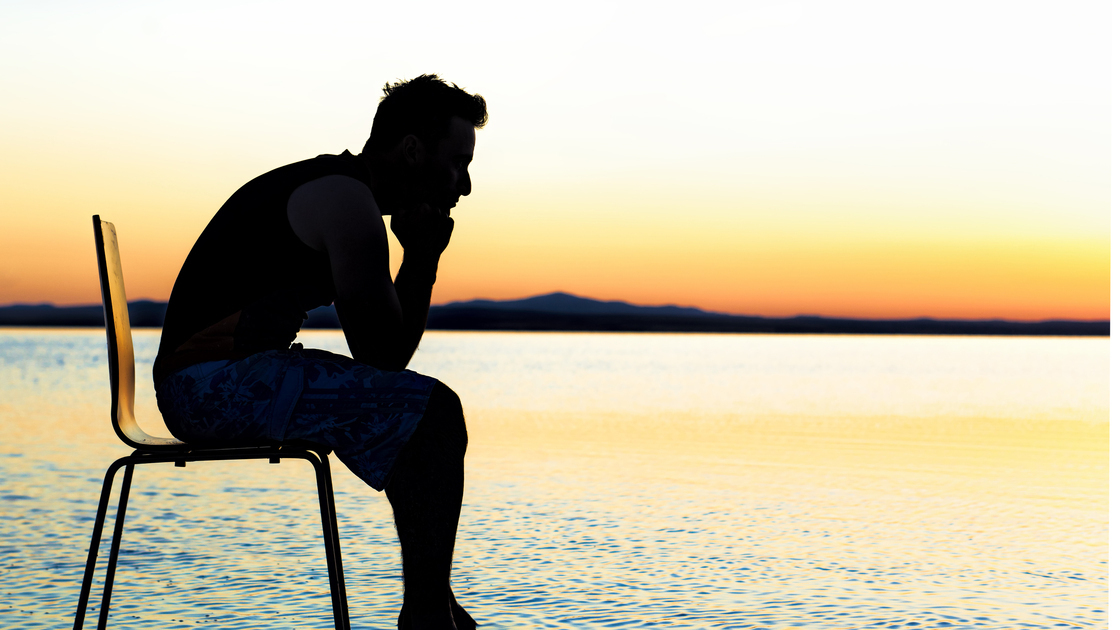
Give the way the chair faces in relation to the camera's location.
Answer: facing to the right of the viewer

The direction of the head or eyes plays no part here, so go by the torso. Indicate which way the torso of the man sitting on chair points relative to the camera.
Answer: to the viewer's right

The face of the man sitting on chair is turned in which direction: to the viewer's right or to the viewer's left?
to the viewer's right
